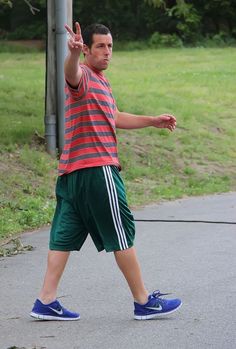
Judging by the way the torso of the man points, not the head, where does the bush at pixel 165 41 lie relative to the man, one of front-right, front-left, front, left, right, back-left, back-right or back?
left
